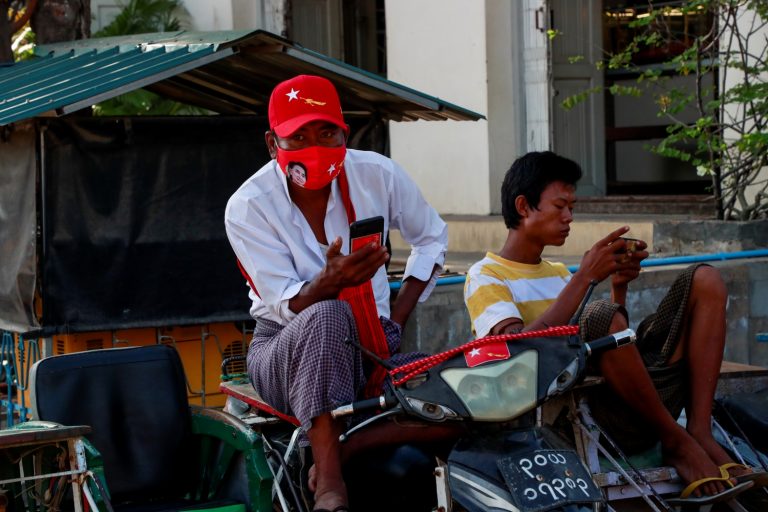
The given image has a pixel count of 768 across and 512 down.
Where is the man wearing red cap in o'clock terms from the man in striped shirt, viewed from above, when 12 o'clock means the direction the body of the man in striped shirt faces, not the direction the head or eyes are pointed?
The man wearing red cap is roughly at 4 o'clock from the man in striped shirt.

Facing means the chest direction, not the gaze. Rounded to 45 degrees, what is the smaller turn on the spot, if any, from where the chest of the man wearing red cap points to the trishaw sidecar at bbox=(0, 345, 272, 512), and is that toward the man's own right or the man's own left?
approximately 90° to the man's own right
